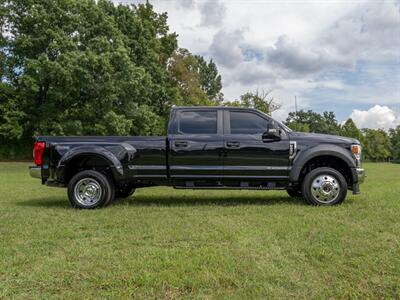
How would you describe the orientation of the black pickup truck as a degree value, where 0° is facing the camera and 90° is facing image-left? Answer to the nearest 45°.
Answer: approximately 270°

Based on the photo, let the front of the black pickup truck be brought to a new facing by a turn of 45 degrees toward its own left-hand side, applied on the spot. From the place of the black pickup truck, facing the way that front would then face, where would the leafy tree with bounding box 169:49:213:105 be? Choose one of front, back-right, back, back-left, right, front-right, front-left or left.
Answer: front-left

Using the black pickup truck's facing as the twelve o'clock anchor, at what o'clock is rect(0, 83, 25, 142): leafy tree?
The leafy tree is roughly at 8 o'clock from the black pickup truck.
